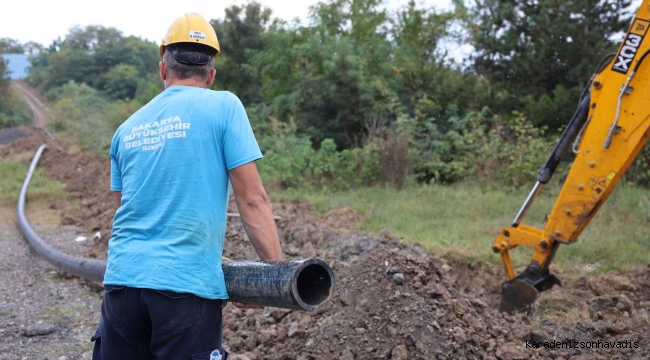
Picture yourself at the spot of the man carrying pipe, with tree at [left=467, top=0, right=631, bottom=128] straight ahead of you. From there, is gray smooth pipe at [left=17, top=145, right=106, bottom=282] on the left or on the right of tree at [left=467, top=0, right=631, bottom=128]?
left

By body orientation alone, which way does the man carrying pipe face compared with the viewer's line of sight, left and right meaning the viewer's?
facing away from the viewer and to the right of the viewer

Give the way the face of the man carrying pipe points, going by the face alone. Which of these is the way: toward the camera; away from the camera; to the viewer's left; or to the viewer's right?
away from the camera

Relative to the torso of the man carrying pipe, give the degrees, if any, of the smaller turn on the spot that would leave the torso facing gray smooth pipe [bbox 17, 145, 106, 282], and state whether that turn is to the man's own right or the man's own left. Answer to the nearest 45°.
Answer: approximately 45° to the man's own left

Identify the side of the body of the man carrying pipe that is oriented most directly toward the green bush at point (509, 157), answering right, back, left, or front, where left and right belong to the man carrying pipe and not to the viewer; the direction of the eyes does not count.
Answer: front

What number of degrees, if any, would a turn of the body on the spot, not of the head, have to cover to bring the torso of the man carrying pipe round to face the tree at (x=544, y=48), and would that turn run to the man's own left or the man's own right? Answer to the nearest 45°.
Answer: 0° — they already face it

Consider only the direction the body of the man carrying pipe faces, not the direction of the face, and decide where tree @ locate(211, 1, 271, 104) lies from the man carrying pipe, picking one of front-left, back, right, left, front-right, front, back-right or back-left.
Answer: front-left
